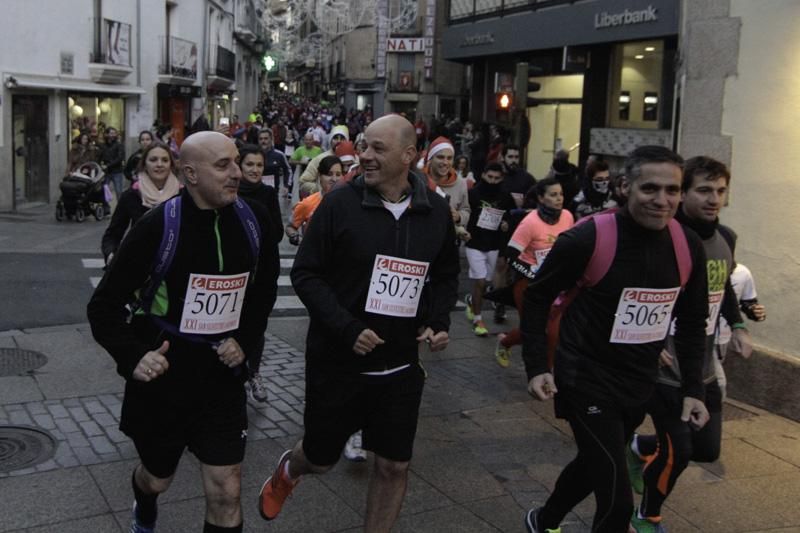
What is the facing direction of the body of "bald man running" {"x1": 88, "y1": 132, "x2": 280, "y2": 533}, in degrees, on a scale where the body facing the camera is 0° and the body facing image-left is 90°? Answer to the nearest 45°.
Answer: approximately 315°

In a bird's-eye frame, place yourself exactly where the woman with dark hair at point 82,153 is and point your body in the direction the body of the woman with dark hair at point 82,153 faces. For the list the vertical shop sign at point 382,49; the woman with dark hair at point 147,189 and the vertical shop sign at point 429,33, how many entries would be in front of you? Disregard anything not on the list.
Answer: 1

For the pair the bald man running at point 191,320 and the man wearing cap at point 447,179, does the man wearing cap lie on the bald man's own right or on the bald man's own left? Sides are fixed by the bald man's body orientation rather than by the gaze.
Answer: on the bald man's own left

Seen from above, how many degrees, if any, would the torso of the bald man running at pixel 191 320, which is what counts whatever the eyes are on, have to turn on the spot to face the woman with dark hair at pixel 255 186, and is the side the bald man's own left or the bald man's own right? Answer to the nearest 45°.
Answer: approximately 135° to the bald man's own left

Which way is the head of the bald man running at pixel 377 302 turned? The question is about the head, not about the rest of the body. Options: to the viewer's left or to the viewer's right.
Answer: to the viewer's left

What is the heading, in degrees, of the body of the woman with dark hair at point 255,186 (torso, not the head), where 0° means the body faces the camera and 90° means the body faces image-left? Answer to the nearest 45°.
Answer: approximately 0°

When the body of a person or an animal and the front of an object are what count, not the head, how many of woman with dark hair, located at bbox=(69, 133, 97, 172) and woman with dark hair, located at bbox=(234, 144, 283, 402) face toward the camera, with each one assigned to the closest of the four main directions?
2

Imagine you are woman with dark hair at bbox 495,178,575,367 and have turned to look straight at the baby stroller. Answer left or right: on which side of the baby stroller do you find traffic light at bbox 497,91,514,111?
right
